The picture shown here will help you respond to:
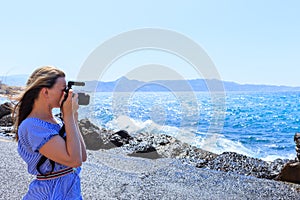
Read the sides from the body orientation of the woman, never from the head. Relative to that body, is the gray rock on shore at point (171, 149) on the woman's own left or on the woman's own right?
on the woman's own left

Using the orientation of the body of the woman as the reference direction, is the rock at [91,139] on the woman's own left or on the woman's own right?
on the woman's own left

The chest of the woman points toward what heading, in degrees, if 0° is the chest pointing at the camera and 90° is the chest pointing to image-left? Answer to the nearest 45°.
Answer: approximately 270°

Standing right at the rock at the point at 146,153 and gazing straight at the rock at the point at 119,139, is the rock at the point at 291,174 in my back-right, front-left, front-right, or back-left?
back-right

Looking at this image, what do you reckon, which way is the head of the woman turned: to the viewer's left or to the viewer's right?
to the viewer's right

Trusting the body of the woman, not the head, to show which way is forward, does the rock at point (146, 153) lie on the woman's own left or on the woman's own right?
on the woman's own left

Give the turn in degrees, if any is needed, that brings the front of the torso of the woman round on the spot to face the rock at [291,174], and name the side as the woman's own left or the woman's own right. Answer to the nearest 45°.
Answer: approximately 45° to the woman's own left

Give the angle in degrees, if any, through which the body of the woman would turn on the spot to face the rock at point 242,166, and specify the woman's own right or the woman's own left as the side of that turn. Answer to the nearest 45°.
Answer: approximately 45° to the woman's own left
